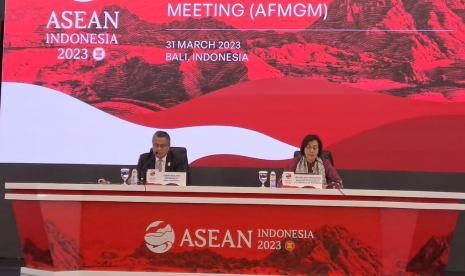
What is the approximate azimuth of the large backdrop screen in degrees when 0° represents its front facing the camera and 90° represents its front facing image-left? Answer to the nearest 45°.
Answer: approximately 0°

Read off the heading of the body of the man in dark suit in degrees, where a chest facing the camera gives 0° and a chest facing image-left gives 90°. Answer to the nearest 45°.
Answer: approximately 0°

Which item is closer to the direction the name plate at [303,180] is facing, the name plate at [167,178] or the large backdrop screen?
the name plate

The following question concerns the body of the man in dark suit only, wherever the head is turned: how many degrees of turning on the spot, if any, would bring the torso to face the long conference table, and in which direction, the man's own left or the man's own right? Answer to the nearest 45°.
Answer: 0° — they already face it

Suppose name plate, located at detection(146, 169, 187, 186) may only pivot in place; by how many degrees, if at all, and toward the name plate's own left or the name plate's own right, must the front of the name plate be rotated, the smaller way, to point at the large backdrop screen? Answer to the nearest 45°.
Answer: approximately 180°

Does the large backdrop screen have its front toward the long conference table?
yes

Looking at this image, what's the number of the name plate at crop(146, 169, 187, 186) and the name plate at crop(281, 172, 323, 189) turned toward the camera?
2
